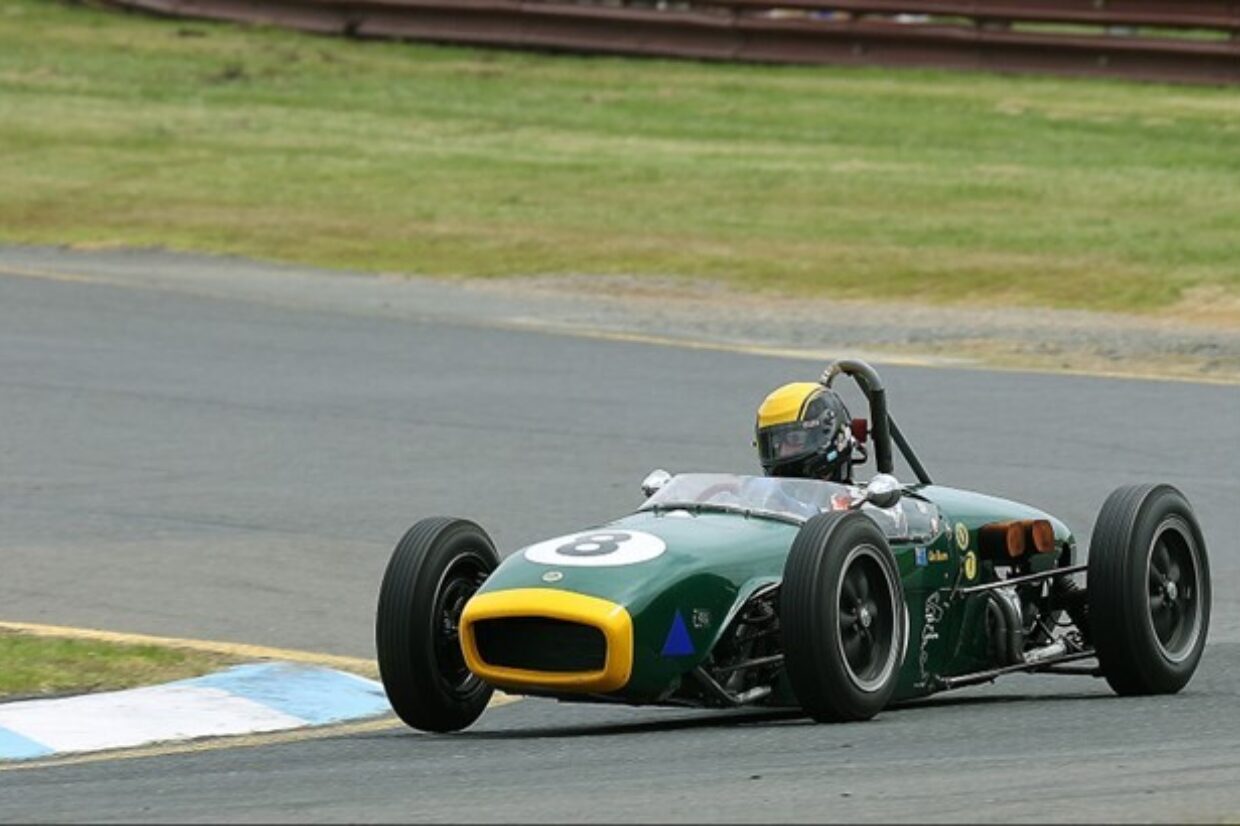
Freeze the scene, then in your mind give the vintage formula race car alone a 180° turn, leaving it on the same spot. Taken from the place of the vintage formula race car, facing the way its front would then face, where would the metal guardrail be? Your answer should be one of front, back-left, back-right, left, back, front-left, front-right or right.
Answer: front-left

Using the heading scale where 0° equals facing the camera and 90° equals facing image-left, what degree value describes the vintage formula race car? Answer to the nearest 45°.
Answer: approximately 45°
